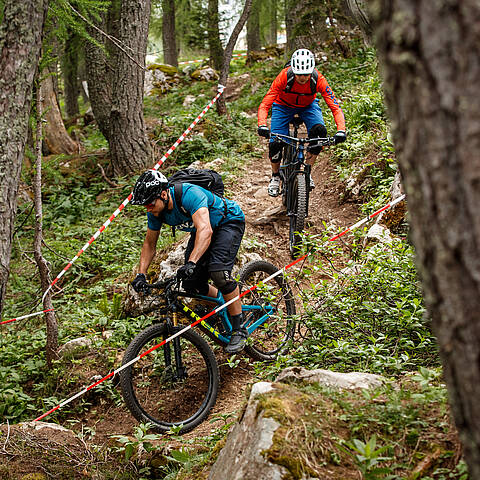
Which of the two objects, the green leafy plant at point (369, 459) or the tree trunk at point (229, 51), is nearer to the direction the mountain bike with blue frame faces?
the green leafy plant

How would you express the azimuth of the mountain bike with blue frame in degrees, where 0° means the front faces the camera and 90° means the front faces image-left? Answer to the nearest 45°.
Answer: approximately 45°

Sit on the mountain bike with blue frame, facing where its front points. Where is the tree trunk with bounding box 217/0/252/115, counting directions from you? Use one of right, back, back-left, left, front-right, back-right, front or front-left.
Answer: back-right

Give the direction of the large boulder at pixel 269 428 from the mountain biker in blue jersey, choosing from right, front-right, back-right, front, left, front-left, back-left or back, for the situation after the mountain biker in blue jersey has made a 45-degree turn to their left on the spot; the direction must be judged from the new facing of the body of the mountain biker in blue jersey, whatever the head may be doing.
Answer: front

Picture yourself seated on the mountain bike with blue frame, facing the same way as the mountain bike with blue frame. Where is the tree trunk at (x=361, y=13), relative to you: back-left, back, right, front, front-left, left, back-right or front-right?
back

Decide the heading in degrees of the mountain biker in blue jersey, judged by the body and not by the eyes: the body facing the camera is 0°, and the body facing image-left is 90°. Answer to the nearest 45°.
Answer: approximately 45°

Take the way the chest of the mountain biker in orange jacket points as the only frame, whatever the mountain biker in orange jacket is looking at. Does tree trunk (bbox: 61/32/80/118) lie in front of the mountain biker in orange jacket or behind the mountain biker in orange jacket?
behind

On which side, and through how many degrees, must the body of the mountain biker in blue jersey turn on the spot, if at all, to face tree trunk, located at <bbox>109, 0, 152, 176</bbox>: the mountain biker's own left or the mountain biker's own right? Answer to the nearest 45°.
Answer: approximately 135° to the mountain biker's own right

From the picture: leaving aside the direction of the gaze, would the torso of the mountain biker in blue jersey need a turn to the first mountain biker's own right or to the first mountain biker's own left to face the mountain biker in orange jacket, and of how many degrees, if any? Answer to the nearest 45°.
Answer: approximately 180°

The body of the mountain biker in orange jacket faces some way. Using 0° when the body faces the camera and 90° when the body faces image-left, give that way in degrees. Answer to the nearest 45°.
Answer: approximately 0°

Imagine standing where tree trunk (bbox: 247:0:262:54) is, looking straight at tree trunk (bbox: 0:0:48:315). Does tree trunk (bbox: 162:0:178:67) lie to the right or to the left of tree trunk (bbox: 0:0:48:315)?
right

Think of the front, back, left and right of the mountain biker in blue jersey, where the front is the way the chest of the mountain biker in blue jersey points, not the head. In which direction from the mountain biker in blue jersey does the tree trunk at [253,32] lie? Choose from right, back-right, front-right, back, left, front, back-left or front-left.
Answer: back-right

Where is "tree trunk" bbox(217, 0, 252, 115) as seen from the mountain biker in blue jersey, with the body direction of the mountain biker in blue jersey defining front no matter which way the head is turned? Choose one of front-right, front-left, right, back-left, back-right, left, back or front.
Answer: back-right
